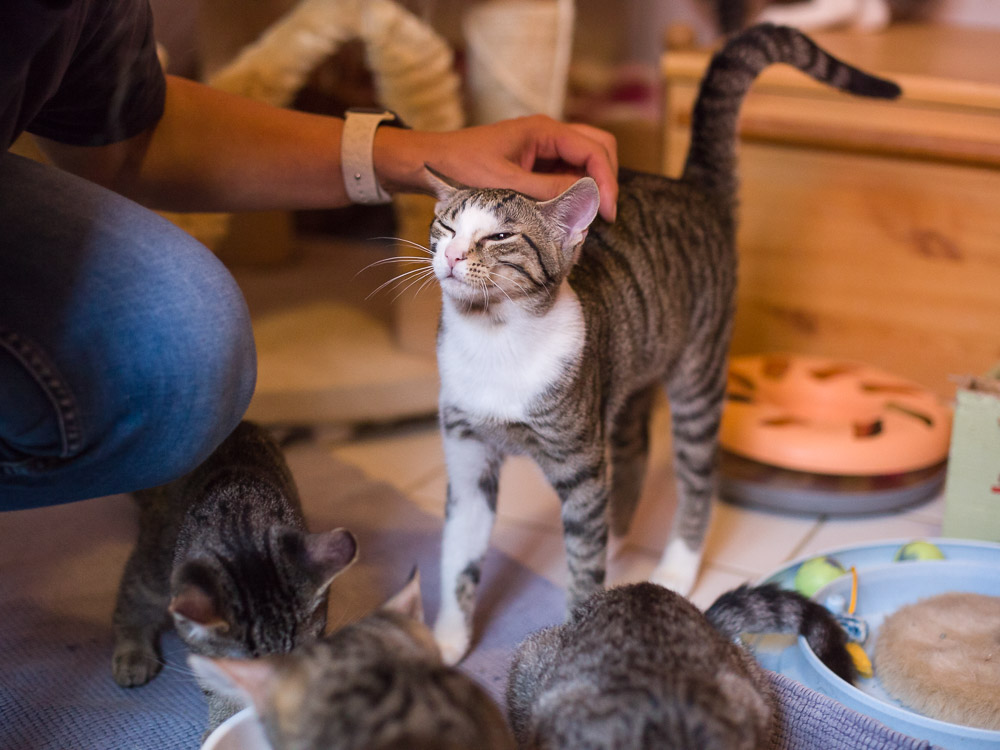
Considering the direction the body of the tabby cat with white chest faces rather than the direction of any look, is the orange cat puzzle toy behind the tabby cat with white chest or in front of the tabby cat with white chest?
behind

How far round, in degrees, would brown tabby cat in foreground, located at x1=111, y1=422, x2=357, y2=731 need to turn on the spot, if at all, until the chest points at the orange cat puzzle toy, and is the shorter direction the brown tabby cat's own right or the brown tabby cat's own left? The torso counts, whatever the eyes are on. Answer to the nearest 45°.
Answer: approximately 135° to the brown tabby cat's own left

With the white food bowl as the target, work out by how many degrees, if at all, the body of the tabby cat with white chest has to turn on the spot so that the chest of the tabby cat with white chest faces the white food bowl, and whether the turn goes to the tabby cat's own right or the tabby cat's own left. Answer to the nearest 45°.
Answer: approximately 45° to the tabby cat's own left

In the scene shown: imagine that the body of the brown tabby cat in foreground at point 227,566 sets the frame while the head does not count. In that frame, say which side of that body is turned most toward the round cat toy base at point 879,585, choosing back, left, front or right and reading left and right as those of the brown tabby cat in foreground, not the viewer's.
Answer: left

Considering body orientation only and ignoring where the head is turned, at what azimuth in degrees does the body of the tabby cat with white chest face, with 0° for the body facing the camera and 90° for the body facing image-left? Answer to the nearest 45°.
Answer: approximately 45°

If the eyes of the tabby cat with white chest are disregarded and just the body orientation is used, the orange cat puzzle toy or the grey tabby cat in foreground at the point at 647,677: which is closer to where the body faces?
the grey tabby cat in foreground

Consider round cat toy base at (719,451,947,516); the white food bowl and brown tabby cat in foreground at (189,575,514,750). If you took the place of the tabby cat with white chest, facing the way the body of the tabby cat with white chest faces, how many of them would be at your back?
1

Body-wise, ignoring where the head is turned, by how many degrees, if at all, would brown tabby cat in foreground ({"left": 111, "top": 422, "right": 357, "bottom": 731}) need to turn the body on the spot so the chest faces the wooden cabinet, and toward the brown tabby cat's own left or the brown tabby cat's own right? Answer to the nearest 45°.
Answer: approximately 135° to the brown tabby cat's own left
